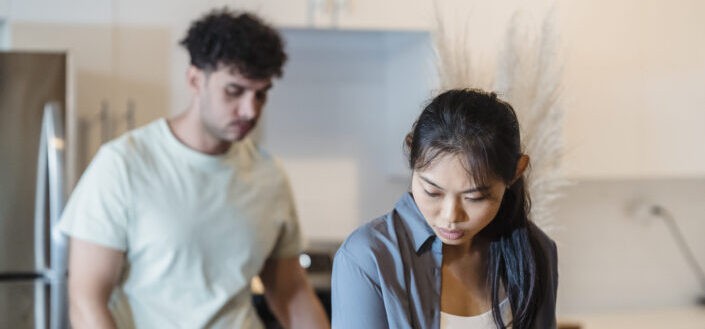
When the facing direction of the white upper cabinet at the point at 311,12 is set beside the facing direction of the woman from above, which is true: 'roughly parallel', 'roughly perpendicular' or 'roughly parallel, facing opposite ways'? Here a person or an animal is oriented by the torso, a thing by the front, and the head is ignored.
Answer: roughly parallel

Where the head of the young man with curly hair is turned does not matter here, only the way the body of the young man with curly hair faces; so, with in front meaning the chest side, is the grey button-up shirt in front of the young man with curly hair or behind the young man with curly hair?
in front

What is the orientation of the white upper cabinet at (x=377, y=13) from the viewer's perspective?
toward the camera

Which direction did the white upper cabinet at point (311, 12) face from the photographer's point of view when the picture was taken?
facing the viewer

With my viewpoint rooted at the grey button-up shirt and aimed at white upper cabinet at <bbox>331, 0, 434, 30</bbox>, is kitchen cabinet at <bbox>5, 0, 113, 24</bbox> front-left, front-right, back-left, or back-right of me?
front-left

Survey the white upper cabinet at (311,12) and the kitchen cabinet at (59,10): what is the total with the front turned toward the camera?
2

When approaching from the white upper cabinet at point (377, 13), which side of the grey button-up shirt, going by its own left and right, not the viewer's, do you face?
back

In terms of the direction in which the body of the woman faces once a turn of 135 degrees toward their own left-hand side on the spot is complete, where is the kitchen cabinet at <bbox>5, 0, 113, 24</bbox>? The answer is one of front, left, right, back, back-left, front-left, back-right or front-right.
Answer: left

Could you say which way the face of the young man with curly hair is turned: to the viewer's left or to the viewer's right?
to the viewer's right

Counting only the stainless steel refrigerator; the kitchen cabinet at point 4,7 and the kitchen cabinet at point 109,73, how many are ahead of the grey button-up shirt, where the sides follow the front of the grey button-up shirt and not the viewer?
0

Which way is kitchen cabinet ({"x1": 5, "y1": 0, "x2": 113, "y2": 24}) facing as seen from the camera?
toward the camera

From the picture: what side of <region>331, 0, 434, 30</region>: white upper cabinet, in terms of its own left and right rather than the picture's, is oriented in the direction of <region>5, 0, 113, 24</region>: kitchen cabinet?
right

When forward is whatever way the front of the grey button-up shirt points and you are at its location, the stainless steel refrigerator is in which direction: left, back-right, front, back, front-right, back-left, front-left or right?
back-right

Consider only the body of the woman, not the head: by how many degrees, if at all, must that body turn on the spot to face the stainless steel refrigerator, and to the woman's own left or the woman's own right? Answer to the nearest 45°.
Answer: approximately 135° to the woman's own right

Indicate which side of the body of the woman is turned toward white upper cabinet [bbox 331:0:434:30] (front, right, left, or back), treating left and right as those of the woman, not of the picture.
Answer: back
